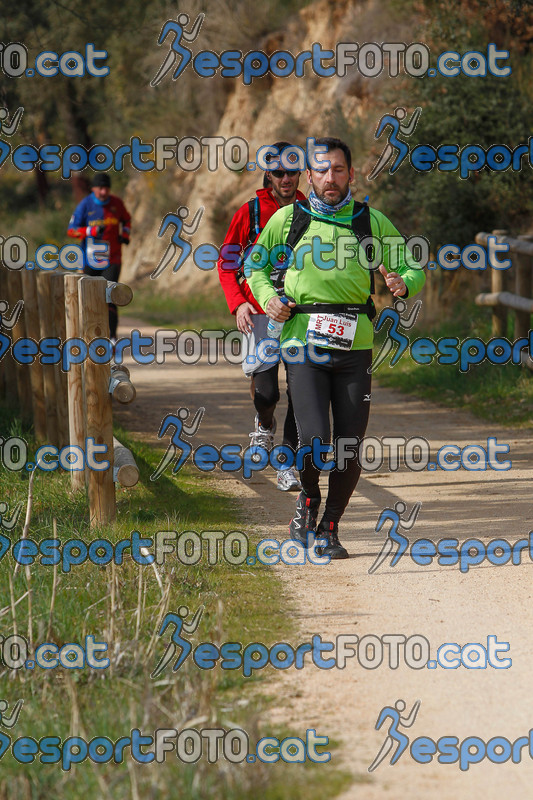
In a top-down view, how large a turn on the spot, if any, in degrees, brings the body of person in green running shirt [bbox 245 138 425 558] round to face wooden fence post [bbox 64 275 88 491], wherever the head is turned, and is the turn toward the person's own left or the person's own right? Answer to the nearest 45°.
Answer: approximately 135° to the person's own right

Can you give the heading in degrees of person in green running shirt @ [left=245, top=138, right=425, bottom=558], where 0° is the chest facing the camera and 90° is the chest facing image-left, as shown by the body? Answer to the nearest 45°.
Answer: approximately 0°

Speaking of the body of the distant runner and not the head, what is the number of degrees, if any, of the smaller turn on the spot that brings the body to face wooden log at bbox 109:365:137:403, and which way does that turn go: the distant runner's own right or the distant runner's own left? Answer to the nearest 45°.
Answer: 0° — they already face it

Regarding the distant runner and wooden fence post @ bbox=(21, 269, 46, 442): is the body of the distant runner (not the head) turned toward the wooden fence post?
yes

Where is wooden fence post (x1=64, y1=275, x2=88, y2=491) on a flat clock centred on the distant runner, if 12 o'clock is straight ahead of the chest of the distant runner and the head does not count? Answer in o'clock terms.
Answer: The wooden fence post is roughly at 12 o'clock from the distant runner.

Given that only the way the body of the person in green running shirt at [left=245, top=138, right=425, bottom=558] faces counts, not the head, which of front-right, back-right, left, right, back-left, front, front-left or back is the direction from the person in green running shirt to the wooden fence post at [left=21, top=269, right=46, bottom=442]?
back-right

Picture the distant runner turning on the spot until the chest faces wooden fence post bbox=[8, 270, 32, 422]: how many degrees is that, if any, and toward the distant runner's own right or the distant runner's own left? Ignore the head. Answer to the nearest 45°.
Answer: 0° — they already face it

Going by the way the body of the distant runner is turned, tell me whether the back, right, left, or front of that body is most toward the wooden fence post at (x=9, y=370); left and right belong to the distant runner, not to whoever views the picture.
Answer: front
